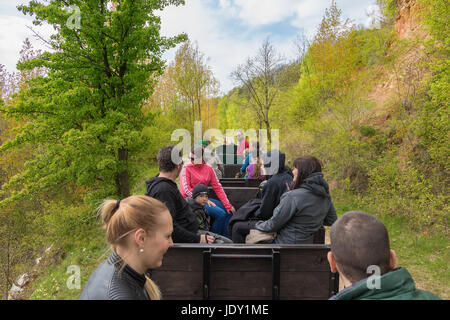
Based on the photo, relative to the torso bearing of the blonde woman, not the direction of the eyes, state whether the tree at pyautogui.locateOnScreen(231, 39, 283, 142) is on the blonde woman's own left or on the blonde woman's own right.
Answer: on the blonde woman's own left

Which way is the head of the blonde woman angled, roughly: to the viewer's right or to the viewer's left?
to the viewer's right

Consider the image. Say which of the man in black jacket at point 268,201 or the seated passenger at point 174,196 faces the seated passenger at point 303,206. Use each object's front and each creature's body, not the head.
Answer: the seated passenger at point 174,196

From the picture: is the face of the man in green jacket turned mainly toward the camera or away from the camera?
away from the camera

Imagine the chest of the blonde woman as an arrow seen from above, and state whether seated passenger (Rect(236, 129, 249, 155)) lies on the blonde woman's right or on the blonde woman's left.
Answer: on the blonde woman's left

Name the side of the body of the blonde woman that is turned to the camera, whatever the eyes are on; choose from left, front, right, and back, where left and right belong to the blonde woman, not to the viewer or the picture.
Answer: right

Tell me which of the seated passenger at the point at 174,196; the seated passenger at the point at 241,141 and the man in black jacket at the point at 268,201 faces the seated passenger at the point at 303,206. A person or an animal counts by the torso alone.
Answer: the seated passenger at the point at 174,196

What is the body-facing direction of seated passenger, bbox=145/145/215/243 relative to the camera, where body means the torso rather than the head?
to the viewer's right
